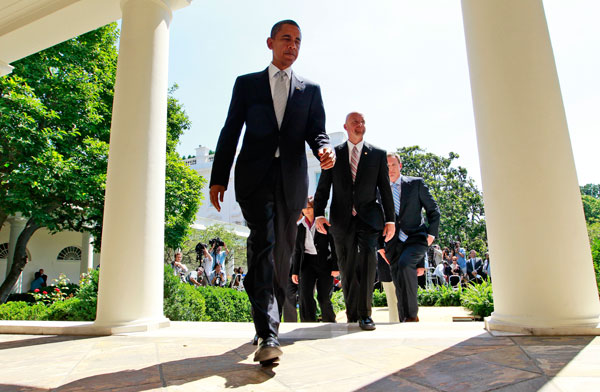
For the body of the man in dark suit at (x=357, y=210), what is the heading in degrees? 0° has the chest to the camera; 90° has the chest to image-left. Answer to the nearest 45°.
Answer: approximately 0°

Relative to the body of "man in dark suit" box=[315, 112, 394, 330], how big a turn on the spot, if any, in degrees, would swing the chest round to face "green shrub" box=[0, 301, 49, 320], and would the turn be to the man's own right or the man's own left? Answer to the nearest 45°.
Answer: approximately 135° to the man's own right

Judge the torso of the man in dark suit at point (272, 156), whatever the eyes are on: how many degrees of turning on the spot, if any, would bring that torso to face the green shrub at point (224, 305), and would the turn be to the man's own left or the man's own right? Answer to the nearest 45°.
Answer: approximately 180°

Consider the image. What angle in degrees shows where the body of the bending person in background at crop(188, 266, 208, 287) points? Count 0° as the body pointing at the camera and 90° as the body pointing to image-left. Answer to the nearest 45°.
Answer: approximately 315°

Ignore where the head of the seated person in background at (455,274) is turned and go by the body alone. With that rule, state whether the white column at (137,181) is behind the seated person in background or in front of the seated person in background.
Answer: in front

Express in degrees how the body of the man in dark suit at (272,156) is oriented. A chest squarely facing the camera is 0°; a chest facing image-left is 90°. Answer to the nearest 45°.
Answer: approximately 0°

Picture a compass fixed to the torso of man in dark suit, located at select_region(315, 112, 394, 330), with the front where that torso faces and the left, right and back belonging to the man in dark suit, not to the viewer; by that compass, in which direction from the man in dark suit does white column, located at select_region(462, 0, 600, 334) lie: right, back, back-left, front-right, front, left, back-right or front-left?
front-left

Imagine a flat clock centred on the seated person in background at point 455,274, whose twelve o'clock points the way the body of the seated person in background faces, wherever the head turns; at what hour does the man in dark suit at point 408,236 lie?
The man in dark suit is roughly at 12 o'clock from the seated person in background.

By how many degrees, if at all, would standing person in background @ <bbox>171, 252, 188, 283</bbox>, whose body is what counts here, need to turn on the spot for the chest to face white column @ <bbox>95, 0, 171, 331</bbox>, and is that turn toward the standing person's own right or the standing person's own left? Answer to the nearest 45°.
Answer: approximately 45° to the standing person's own right
